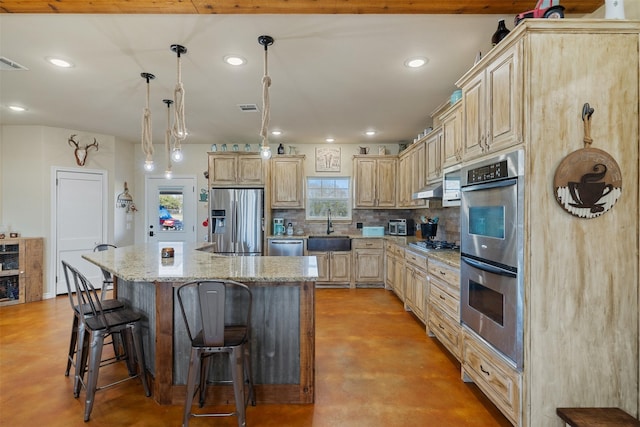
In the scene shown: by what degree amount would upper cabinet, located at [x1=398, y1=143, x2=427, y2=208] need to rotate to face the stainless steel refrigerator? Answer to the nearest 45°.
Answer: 0° — it already faces it

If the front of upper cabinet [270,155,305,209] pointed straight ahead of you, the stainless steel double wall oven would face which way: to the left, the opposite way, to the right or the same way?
to the right

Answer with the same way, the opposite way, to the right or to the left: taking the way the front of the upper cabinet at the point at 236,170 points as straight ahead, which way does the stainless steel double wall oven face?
to the right

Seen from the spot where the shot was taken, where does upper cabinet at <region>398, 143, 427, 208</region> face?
facing to the left of the viewer

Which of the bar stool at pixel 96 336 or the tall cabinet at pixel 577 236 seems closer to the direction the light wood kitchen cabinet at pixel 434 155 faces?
the bar stool

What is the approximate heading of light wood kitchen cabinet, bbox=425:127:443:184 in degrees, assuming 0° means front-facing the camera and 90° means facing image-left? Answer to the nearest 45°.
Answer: approximately 90°

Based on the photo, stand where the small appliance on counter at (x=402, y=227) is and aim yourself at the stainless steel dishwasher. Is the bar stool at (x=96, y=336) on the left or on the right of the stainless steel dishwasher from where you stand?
left

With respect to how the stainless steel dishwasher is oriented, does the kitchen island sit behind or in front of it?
in front
